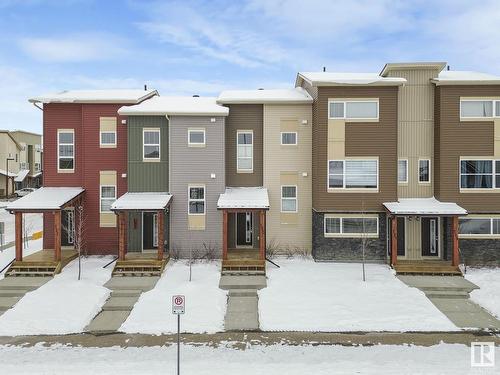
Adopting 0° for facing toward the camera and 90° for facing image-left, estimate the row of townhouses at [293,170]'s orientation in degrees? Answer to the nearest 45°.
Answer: approximately 0°
